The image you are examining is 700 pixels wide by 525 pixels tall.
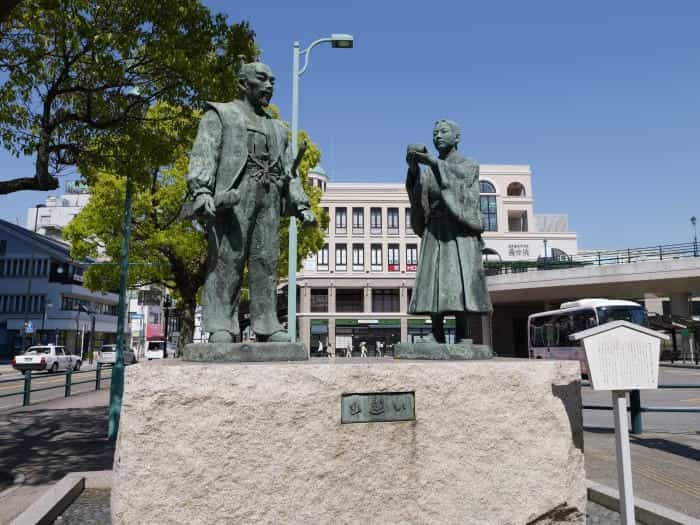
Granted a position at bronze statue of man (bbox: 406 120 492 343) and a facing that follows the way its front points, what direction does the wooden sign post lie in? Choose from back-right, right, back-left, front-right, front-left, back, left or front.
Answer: left

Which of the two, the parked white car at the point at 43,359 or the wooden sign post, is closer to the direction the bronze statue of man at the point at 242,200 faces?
the wooden sign post

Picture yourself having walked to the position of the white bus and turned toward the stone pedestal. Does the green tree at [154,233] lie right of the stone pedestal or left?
right

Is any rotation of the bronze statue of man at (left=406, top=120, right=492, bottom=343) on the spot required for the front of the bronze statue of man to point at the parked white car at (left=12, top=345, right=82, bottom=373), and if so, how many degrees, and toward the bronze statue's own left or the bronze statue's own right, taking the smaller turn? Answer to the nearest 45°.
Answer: approximately 90° to the bronze statue's own right

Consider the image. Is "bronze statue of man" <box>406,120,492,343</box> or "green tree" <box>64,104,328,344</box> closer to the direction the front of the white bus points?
the bronze statue of man

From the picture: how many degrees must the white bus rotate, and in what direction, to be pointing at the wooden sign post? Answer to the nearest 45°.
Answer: approximately 45° to its right

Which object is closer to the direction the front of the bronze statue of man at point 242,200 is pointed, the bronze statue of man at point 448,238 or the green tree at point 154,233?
the bronze statue of man

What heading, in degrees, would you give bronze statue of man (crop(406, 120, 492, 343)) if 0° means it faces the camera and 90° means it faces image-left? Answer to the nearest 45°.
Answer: approximately 45°

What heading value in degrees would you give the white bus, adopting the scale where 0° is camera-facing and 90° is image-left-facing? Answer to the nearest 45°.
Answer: approximately 315°

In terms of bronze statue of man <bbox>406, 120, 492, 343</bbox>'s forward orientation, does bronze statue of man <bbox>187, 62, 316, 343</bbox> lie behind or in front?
in front

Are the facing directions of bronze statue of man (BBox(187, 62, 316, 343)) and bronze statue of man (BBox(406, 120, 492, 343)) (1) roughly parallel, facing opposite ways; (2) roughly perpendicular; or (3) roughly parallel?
roughly perpendicular

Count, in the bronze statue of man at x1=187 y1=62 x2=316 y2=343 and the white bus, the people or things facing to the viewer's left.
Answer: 0

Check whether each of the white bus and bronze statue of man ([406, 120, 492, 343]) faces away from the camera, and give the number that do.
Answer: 0

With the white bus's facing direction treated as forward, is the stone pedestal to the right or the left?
on its right

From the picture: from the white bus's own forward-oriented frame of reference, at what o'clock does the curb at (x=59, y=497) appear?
The curb is roughly at 2 o'clock from the white bus.
